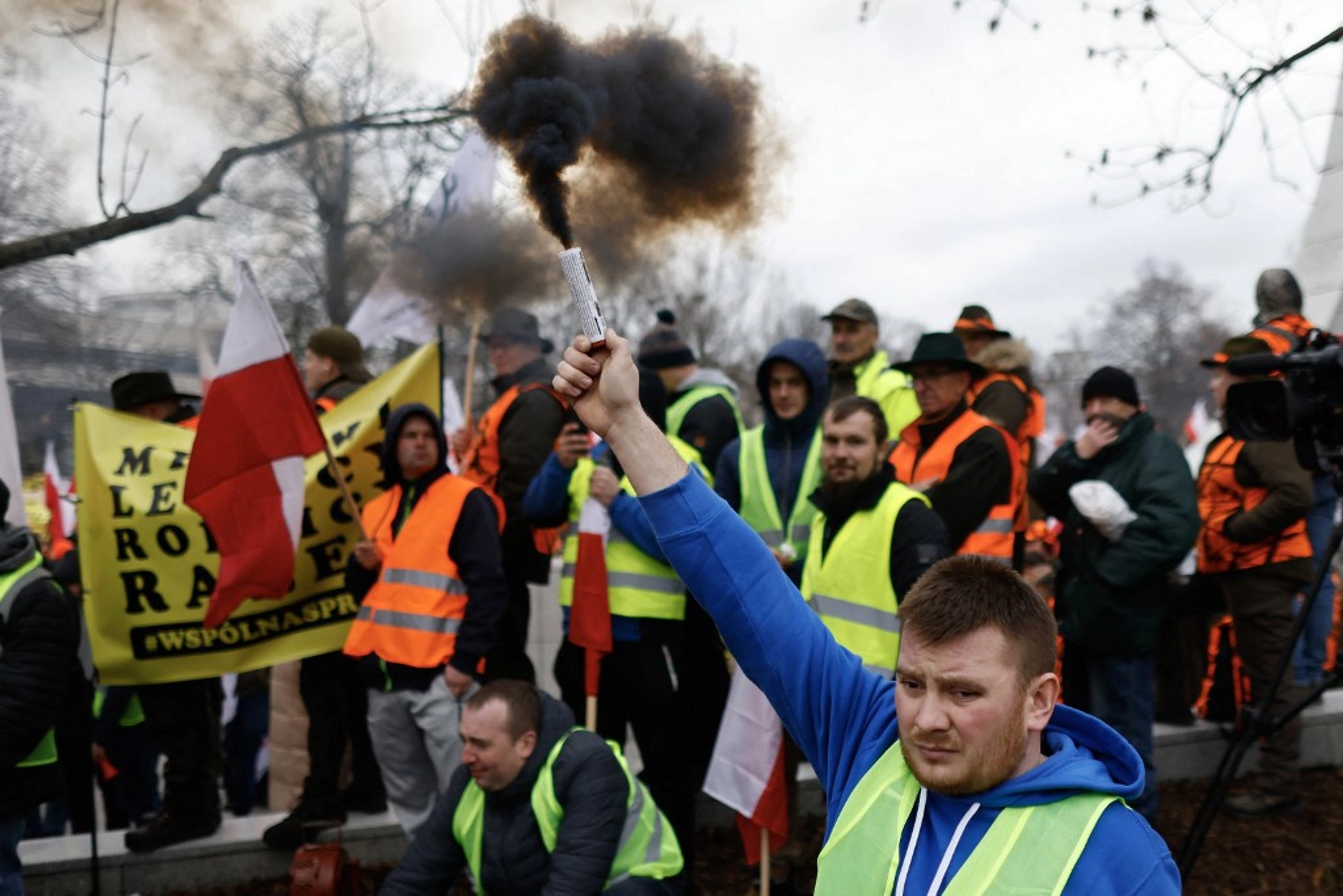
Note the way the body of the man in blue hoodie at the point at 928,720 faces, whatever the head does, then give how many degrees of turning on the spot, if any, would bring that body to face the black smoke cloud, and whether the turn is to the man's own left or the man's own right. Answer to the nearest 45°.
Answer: approximately 90° to the man's own right

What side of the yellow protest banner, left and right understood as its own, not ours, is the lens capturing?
front

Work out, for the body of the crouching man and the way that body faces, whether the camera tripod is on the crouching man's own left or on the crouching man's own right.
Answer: on the crouching man's own left

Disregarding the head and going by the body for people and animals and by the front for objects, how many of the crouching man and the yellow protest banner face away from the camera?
0

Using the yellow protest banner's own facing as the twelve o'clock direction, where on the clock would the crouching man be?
The crouching man is roughly at 11 o'clock from the yellow protest banner.

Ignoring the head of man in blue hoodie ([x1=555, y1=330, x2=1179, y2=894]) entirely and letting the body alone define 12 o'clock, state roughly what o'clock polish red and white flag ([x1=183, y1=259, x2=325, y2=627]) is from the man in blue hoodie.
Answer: The polish red and white flag is roughly at 3 o'clock from the man in blue hoodie.

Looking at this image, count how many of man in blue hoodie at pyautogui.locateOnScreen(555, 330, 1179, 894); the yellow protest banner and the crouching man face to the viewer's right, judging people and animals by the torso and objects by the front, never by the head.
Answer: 0

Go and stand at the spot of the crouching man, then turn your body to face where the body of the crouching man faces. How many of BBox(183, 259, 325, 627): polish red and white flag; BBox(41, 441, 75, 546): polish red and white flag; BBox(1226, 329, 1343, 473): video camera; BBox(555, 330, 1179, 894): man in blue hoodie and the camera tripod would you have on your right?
2

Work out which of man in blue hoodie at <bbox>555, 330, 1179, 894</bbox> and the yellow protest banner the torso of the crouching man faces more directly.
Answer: the man in blue hoodie

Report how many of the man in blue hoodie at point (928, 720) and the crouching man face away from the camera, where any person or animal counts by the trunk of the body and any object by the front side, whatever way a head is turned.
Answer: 0

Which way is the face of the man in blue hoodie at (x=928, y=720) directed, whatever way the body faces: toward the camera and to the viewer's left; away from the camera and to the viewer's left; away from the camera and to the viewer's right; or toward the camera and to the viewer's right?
toward the camera and to the viewer's left

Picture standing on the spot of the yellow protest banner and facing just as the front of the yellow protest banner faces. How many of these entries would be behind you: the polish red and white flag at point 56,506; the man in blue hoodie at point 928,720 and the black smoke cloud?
1

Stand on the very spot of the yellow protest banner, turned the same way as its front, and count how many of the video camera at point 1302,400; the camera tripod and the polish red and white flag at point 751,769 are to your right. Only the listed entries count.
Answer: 0

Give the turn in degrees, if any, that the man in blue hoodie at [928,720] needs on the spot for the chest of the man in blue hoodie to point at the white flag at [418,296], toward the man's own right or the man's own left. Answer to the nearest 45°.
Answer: approximately 90° to the man's own right

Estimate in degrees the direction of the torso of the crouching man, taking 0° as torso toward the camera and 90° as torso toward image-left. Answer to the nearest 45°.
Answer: approximately 45°

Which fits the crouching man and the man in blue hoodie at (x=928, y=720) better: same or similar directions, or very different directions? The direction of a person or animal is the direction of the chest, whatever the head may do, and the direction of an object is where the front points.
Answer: same or similar directions

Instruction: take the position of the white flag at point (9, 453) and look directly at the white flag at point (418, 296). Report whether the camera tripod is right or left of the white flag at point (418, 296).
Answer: right

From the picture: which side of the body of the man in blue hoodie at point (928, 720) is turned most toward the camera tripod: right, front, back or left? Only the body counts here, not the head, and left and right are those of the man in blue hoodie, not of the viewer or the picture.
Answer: back
